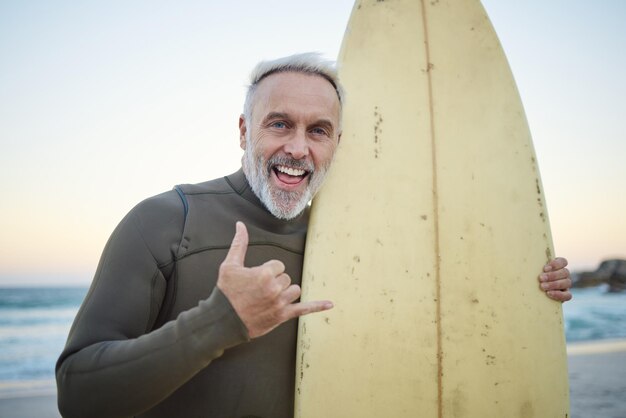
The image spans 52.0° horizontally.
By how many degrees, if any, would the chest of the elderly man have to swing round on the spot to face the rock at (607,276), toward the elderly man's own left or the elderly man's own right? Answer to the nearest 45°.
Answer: approximately 135° to the elderly man's own left

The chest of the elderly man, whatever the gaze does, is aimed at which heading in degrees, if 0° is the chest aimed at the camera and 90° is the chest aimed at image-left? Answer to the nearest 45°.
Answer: approximately 0°
